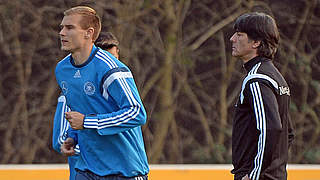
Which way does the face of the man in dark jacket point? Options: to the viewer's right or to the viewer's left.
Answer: to the viewer's left

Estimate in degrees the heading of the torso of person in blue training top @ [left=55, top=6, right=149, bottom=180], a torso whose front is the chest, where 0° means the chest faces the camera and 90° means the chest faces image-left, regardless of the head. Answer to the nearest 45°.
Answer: approximately 45°

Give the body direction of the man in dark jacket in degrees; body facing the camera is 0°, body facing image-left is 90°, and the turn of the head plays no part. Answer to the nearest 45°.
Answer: approximately 90°

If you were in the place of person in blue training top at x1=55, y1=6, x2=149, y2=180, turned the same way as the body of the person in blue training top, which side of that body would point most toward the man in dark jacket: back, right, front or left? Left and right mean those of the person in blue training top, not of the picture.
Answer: left
